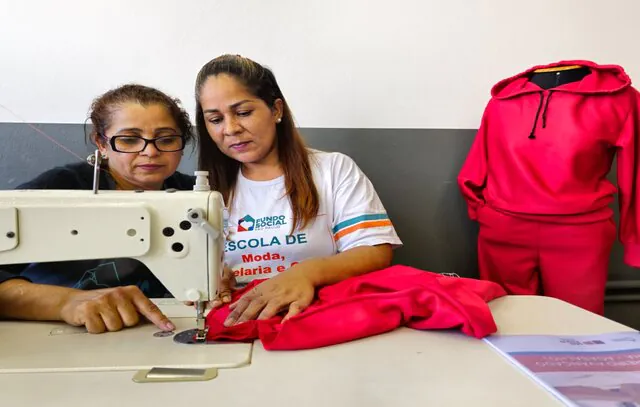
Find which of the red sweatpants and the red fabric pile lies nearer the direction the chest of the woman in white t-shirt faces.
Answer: the red fabric pile

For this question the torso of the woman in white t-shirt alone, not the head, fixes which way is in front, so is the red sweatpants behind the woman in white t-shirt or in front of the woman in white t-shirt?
behind

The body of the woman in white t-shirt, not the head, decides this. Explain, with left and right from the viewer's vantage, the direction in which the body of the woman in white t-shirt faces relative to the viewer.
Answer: facing the viewer and to the left of the viewer

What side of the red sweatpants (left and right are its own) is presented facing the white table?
front

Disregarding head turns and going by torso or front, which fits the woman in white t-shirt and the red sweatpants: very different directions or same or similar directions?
same or similar directions

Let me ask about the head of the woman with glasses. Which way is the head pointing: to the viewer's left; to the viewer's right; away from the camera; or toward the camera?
toward the camera

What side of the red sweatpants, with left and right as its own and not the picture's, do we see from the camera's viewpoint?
front

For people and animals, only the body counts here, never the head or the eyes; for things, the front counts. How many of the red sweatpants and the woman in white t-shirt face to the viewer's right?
0

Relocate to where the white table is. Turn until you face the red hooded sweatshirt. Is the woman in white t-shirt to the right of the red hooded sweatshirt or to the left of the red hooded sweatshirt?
left

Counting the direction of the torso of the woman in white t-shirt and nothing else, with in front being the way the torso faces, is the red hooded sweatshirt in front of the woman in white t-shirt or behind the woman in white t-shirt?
behind

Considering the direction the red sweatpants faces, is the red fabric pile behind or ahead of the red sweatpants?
ahead
